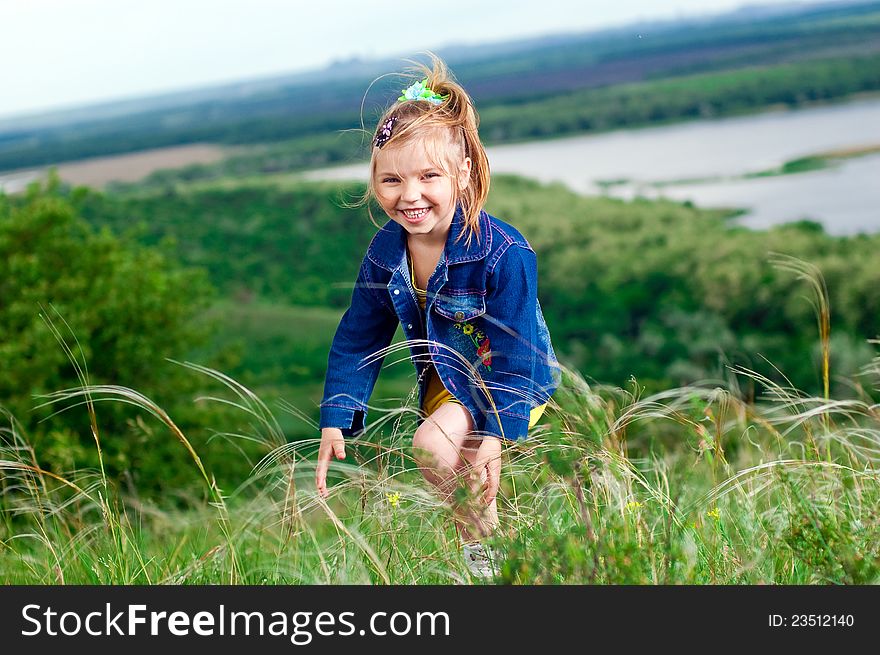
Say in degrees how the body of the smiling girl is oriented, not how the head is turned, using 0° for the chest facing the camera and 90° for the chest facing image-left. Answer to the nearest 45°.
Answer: approximately 45°
